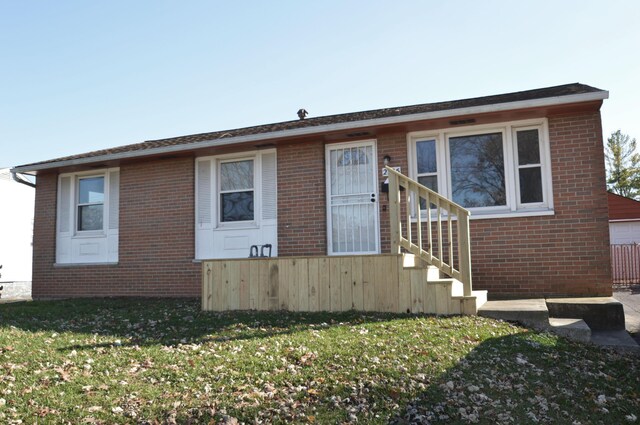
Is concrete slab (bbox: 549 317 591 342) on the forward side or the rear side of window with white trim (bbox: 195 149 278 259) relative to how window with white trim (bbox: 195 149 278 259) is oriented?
on the forward side

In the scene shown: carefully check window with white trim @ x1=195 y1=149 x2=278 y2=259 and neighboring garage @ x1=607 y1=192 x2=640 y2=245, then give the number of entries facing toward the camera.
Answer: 2

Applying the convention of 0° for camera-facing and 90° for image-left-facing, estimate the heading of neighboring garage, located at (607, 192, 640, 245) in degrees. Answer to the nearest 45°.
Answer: approximately 0°

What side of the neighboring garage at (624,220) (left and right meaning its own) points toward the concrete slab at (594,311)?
front

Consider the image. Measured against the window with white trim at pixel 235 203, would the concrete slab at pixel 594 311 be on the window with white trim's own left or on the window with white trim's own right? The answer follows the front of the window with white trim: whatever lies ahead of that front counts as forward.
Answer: on the window with white trim's own left

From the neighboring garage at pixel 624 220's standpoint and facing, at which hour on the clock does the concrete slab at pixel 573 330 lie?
The concrete slab is roughly at 12 o'clock from the neighboring garage.

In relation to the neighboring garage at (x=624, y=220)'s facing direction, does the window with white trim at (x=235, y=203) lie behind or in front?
in front

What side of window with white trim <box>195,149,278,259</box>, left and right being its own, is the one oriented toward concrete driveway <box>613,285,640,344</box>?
left

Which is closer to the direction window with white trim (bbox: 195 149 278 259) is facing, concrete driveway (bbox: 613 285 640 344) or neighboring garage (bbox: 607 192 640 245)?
the concrete driveway

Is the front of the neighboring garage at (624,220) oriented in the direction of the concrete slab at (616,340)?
yes

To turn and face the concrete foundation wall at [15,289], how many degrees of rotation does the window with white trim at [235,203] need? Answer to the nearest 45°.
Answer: approximately 135° to its right

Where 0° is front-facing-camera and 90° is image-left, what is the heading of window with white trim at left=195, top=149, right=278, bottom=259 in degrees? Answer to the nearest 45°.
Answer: approximately 0°

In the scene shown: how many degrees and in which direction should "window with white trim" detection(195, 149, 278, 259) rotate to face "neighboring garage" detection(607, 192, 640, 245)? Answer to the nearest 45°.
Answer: approximately 135° to its left

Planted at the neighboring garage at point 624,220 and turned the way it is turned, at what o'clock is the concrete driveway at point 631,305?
The concrete driveway is roughly at 12 o'clock from the neighboring garage.
